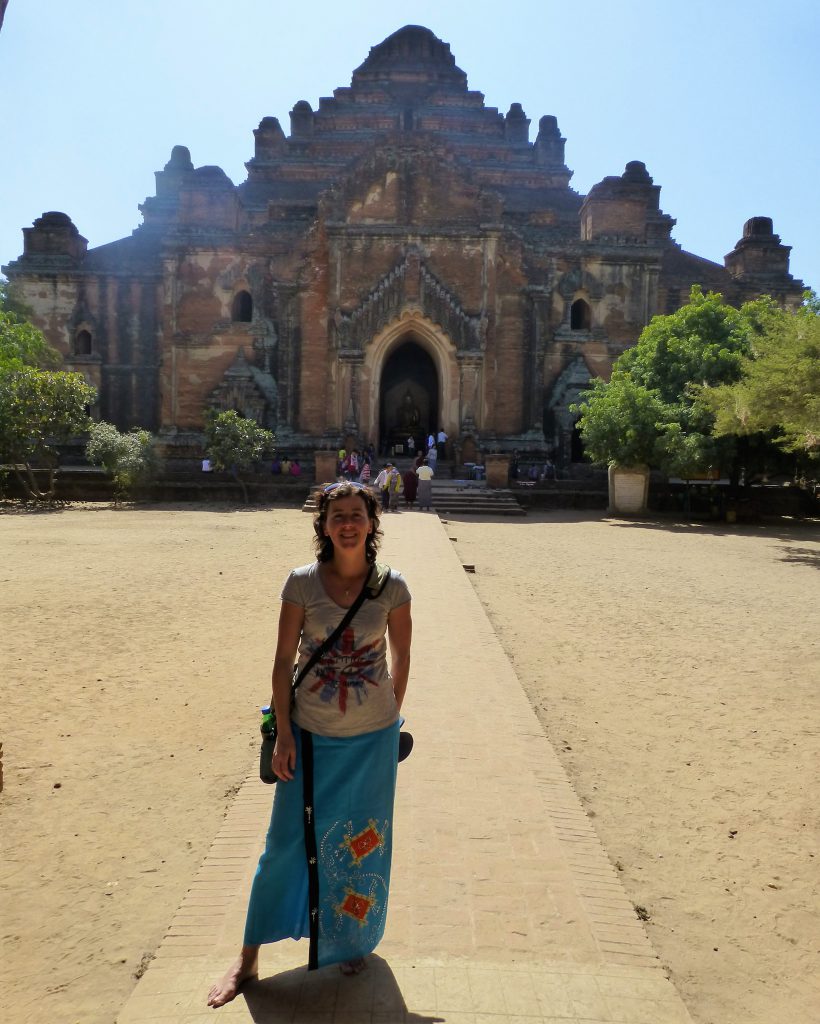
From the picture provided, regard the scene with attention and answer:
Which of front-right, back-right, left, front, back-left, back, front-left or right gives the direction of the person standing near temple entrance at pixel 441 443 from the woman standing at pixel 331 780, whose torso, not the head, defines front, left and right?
back

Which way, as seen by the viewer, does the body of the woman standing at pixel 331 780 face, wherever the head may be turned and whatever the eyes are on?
toward the camera

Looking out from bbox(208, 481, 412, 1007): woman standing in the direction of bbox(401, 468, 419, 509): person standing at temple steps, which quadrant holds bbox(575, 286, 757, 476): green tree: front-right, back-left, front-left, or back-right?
front-right
